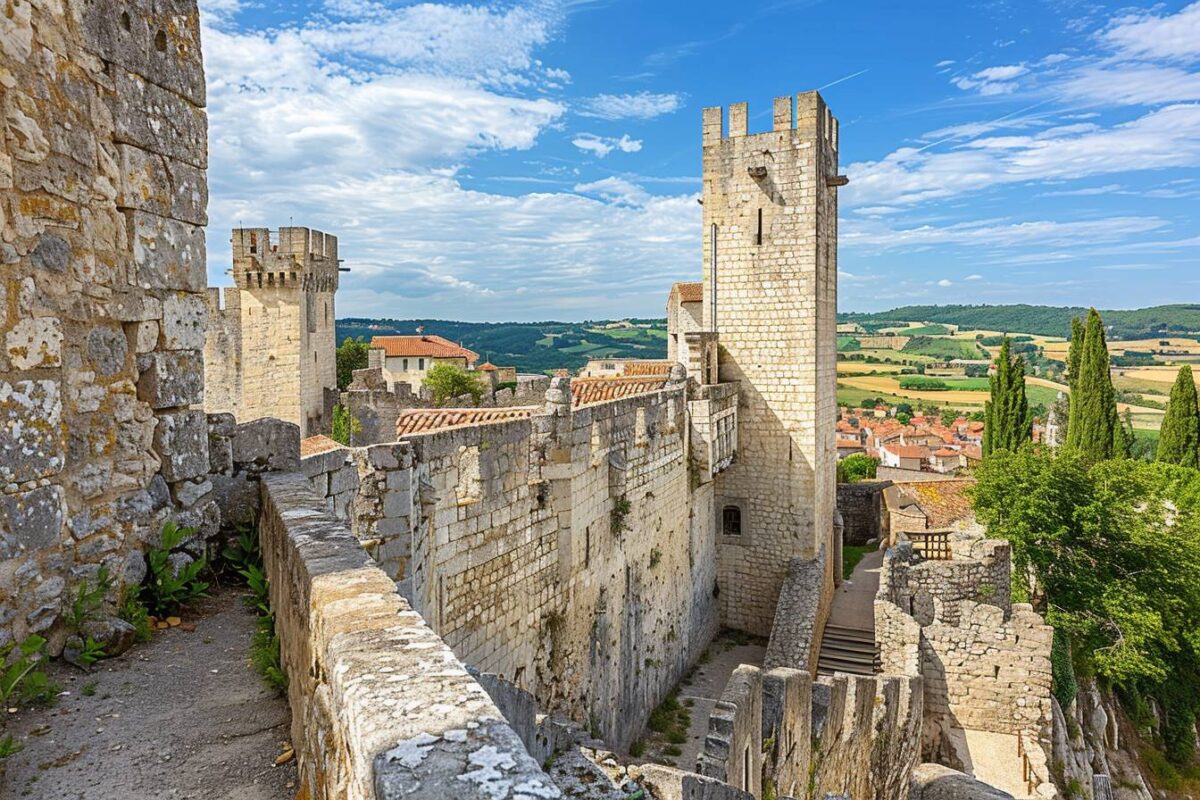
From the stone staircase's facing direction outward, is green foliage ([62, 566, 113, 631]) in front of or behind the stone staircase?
in front

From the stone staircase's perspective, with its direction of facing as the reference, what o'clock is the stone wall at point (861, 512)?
The stone wall is roughly at 6 o'clock from the stone staircase.

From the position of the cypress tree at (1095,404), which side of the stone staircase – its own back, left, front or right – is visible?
back

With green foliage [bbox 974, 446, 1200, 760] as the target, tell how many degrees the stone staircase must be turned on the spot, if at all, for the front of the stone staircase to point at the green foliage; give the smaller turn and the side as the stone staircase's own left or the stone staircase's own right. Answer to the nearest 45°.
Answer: approximately 135° to the stone staircase's own left

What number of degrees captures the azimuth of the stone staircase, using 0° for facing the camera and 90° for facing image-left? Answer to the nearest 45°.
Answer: approximately 0°

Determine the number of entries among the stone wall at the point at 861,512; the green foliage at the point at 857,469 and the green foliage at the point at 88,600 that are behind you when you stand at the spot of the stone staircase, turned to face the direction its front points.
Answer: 2

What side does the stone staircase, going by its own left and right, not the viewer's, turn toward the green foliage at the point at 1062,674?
left

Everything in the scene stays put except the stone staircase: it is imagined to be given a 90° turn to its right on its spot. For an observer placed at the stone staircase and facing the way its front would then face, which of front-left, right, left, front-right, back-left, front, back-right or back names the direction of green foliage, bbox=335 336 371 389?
front-right

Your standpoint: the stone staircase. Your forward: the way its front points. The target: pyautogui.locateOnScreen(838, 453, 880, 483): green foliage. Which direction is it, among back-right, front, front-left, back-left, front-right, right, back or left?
back

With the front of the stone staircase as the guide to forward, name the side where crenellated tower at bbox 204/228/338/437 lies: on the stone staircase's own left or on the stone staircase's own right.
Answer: on the stone staircase's own right
